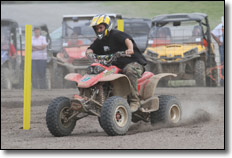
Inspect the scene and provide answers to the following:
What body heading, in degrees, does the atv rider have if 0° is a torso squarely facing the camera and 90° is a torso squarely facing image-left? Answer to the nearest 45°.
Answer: approximately 45°

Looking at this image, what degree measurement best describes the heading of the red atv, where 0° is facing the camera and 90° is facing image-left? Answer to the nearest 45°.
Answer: approximately 45°
